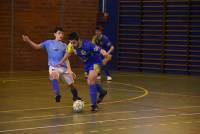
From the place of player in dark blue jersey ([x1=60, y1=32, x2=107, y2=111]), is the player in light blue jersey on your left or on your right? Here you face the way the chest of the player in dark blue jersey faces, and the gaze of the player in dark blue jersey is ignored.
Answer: on your right

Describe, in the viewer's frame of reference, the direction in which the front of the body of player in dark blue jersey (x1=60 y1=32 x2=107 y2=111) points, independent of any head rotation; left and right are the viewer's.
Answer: facing the viewer and to the left of the viewer
